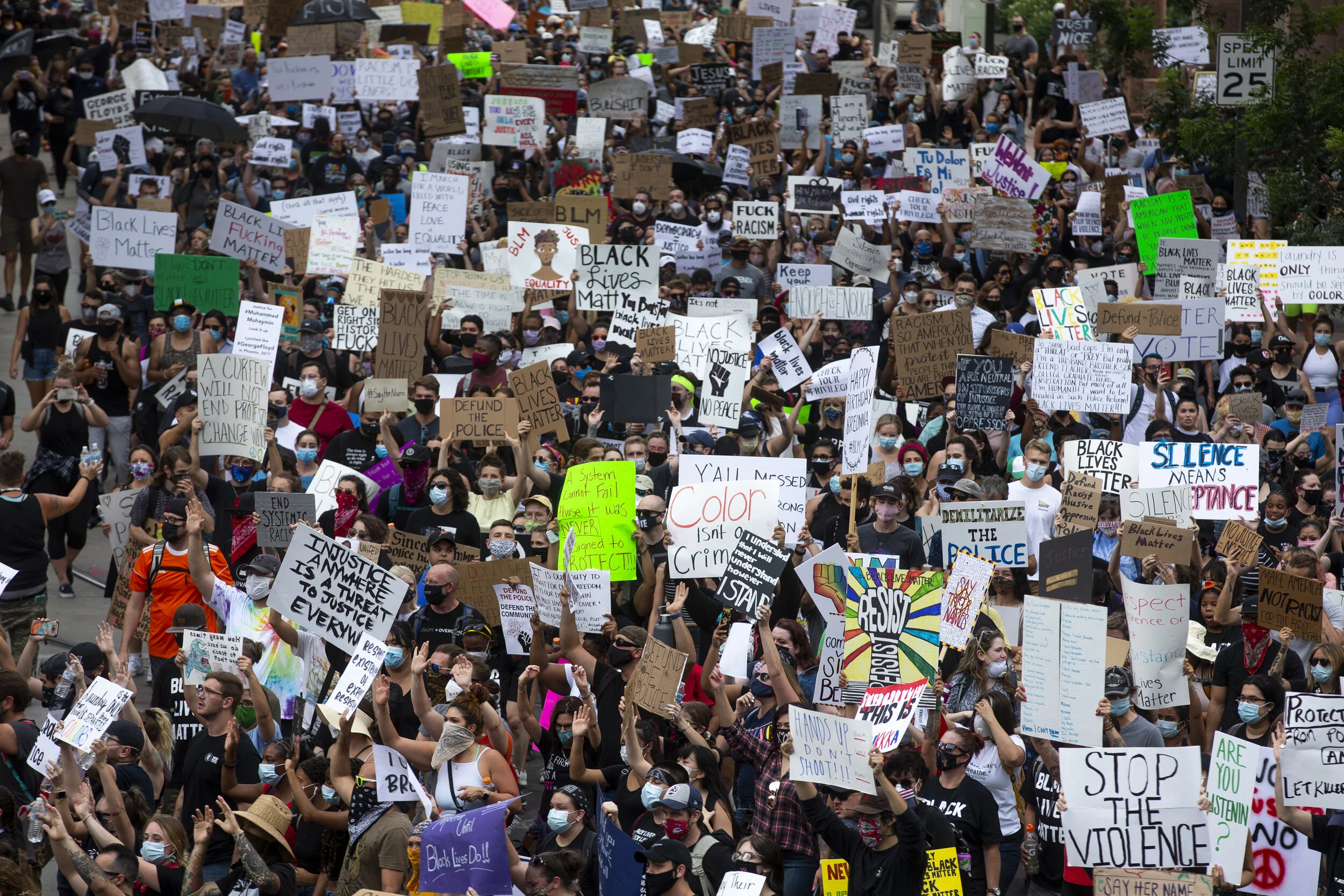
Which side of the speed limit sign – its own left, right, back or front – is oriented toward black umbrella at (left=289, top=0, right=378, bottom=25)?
right

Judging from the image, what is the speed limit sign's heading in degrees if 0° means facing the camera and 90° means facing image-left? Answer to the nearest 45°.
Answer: approximately 0°
